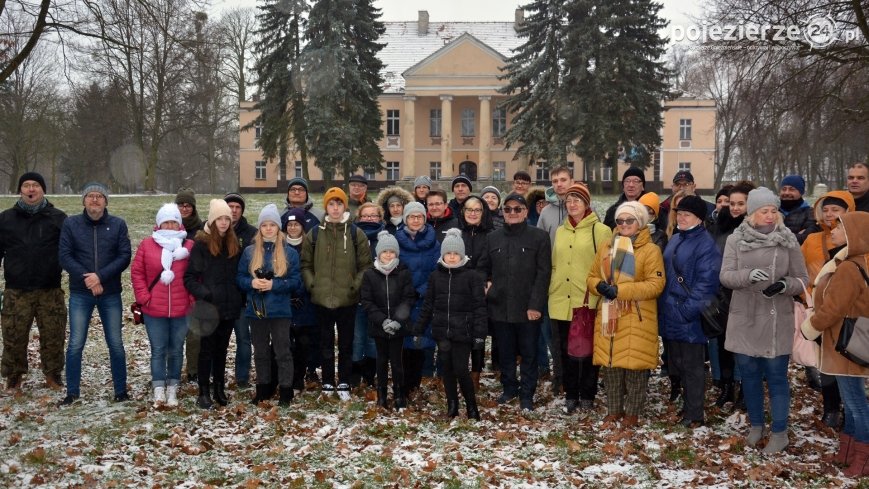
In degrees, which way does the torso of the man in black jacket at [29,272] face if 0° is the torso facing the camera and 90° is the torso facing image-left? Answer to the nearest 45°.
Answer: approximately 0°

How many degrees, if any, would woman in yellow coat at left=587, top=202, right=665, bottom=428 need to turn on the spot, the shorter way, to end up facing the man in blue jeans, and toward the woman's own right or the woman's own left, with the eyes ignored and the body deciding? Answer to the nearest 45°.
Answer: approximately 45° to the woman's own right

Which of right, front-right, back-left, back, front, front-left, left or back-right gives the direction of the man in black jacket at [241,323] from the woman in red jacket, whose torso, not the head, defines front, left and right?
back-left

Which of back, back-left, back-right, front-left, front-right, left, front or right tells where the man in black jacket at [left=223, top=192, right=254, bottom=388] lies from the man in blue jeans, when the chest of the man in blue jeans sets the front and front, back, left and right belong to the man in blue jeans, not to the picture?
left

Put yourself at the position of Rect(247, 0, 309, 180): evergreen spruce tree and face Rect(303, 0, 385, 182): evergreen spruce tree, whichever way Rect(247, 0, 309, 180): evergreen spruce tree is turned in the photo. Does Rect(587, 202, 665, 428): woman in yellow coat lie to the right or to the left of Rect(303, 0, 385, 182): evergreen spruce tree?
right

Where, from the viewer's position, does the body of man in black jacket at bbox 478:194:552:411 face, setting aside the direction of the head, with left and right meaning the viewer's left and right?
facing the viewer

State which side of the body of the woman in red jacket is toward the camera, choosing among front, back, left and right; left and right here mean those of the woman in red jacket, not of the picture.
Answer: front

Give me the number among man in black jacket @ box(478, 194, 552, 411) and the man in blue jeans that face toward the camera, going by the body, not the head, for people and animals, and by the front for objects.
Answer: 2

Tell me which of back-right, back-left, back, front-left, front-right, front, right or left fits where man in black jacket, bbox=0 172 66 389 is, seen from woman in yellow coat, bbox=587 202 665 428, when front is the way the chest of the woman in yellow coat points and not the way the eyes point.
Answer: front-right

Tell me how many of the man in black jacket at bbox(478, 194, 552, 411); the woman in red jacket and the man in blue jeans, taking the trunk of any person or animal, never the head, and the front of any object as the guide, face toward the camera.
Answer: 3

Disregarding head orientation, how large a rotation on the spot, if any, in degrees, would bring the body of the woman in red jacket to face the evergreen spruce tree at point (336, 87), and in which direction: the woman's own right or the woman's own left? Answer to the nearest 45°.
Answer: approximately 180°

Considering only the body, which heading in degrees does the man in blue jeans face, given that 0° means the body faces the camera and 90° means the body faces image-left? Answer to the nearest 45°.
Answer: approximately 0°

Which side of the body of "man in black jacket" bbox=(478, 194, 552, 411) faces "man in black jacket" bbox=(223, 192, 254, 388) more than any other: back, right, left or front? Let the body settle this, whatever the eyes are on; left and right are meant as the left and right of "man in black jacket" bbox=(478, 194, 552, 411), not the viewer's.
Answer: right
